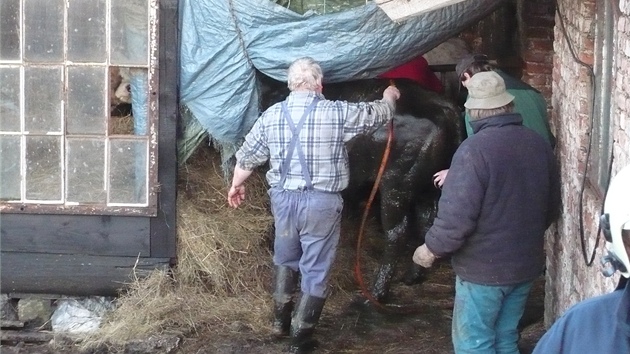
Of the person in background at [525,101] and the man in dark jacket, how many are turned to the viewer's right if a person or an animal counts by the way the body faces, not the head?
0

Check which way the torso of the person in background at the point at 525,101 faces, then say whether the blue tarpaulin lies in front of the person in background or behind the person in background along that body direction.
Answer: in front

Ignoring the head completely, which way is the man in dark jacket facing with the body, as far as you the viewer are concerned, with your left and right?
facing away from the viewer and to the left of the viewer

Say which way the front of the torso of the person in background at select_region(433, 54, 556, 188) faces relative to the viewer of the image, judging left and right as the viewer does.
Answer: facing to the left of the viewer

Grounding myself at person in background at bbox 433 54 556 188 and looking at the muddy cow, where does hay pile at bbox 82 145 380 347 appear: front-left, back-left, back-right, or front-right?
front-left

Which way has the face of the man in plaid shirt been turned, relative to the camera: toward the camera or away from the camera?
away from the camera

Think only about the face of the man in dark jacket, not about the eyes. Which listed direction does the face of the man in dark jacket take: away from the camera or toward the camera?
away from the camera

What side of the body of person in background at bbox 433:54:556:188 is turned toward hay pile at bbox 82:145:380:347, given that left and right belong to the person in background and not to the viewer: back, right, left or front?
front
